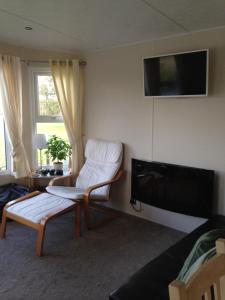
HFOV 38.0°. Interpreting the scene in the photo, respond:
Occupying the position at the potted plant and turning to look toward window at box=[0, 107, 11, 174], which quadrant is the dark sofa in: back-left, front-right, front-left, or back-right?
back-left

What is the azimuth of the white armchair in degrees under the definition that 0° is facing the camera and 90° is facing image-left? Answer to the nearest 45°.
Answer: approximately 45°

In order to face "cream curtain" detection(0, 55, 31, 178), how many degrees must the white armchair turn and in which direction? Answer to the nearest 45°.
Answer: approximately 45° to its right

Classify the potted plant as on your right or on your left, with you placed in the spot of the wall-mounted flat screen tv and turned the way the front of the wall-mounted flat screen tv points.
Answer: on your right

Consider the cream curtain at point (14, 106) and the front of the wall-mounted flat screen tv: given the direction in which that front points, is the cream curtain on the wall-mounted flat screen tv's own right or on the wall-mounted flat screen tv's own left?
on the wall-mounted flat screen tv's own right

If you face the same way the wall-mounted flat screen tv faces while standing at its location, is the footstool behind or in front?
in front

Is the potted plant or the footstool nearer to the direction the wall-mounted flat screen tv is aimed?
the footstool

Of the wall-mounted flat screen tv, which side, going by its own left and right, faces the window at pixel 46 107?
right

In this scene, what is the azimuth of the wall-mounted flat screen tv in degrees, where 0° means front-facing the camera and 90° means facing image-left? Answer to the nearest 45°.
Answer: approximately 45°
